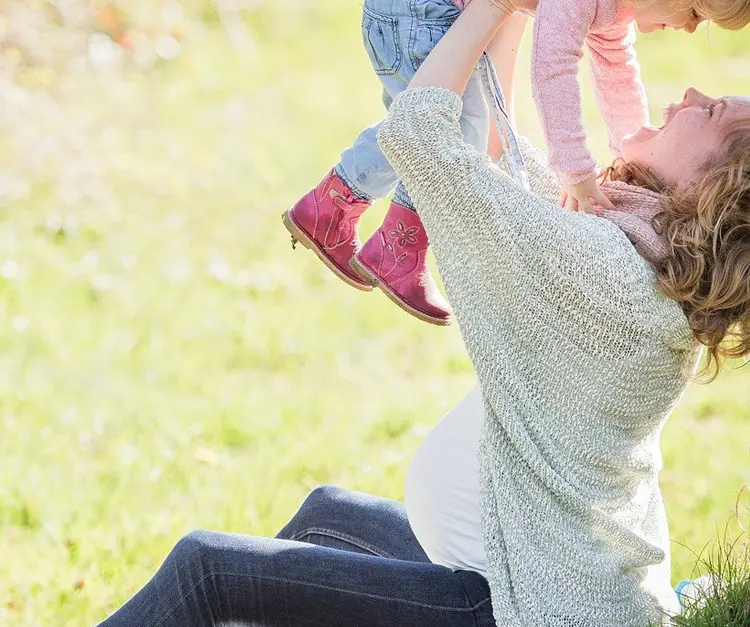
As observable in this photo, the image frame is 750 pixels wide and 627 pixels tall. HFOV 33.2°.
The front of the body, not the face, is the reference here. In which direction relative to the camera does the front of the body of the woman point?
to the viewer's left
